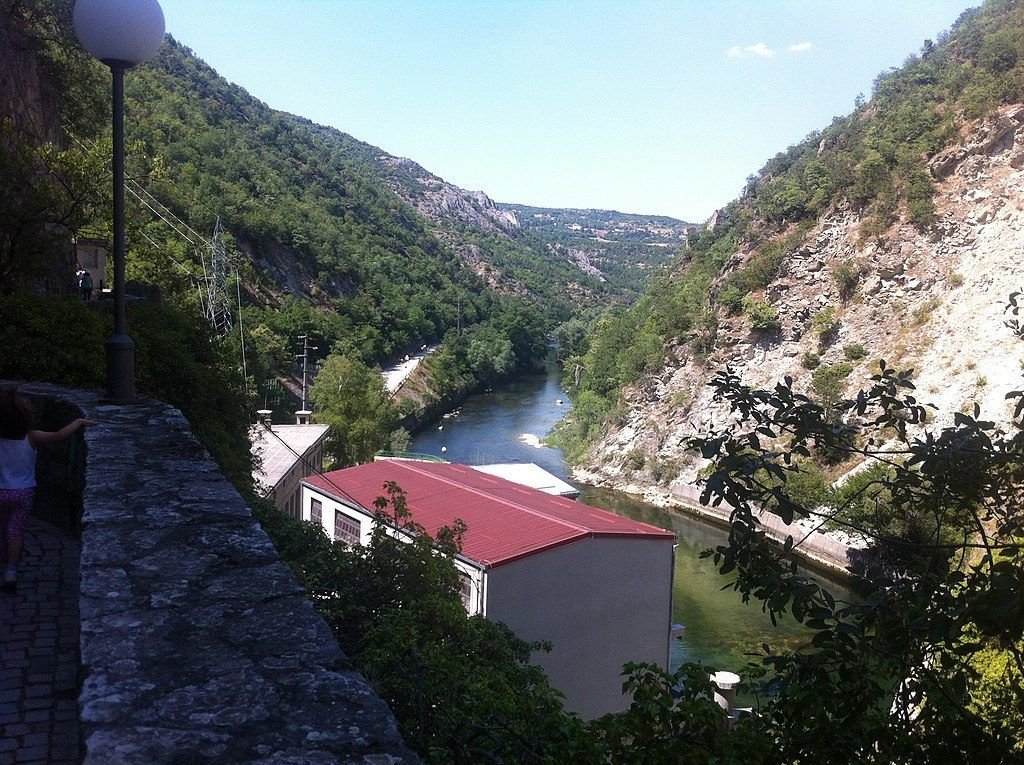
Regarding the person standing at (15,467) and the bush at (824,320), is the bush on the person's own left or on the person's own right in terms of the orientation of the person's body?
on the person's own right

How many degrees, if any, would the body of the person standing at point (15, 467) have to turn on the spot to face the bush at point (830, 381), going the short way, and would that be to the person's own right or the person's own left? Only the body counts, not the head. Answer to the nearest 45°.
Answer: approximately 45° to the person's own right

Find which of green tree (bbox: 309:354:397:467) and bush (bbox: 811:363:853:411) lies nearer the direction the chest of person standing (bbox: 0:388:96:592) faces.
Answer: the green tree

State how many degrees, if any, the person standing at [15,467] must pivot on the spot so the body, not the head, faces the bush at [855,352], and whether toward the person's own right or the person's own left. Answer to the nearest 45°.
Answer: approximately 45° to the person's own right

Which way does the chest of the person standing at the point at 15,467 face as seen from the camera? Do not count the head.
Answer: away from the camera

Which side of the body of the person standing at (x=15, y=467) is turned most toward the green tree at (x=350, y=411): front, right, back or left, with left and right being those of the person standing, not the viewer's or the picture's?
front

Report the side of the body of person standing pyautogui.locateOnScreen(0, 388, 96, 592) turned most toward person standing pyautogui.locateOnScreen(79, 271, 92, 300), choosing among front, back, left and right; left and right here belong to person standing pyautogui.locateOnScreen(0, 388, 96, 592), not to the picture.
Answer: front

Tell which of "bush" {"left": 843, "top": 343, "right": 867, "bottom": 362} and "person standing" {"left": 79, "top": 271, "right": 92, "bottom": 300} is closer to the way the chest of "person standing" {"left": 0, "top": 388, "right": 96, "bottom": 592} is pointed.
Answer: the person standing

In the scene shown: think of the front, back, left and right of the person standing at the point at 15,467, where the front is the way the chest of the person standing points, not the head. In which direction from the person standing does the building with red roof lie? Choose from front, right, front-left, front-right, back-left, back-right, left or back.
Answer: front-right
